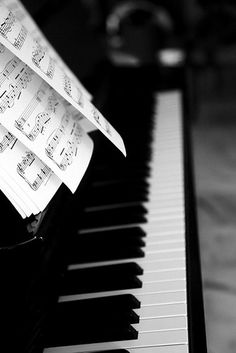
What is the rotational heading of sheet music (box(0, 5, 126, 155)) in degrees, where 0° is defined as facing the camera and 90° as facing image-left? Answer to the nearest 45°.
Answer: approximately 270°

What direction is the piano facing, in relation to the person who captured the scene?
facing to the right of the viewer

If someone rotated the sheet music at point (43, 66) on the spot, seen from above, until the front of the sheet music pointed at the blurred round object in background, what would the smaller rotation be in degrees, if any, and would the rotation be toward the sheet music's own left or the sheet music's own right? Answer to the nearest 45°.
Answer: approximately 90° to the sheet music's own left

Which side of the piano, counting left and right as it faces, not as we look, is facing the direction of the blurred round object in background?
left
